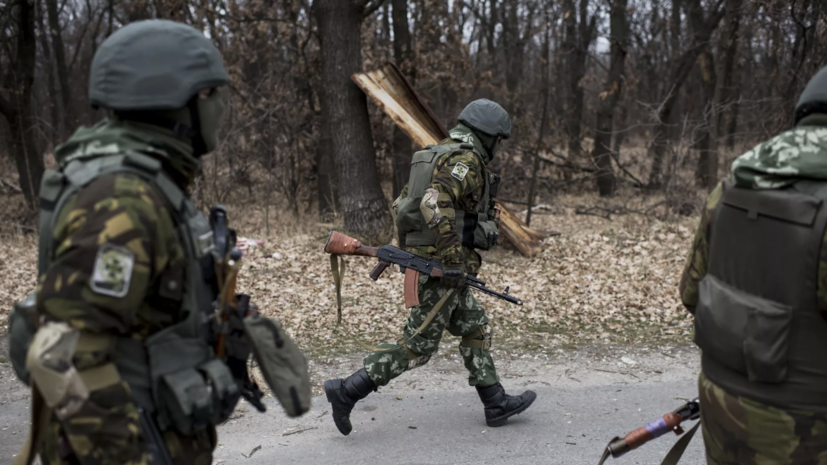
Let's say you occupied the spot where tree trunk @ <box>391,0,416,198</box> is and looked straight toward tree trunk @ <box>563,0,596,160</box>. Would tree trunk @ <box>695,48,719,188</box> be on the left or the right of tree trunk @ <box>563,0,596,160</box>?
right

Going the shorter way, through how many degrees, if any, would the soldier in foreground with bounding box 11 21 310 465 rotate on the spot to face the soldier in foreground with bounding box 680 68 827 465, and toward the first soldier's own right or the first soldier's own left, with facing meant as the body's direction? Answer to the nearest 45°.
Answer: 0° — they already face them

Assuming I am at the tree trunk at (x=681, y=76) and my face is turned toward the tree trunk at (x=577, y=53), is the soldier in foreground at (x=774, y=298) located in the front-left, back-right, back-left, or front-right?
back-left

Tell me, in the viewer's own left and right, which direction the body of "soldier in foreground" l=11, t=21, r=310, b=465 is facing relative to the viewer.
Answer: facing to the right of the viewer

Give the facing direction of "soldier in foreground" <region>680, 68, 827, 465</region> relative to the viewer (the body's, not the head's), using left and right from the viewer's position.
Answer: facing away from the viewer and to the right of the viewer

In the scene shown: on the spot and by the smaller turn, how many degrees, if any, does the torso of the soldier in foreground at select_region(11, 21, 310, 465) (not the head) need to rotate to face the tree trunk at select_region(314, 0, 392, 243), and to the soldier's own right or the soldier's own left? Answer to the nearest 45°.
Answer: approximately 90° to the soldier's own left

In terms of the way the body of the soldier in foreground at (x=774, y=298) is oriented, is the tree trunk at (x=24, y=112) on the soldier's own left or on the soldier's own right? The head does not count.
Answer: on the soldier's own left

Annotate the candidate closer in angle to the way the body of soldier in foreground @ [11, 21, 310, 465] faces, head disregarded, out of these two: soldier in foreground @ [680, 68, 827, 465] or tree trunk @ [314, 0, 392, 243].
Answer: the soldier in foreground
